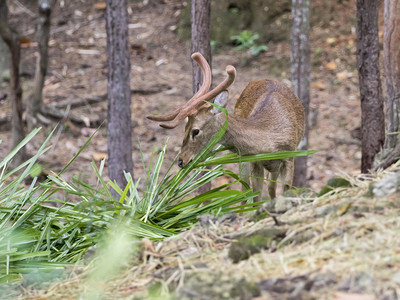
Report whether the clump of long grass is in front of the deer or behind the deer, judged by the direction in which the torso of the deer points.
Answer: in front

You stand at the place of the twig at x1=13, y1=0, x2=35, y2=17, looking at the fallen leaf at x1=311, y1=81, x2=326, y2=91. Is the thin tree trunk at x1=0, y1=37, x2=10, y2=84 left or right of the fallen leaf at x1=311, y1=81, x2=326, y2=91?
right

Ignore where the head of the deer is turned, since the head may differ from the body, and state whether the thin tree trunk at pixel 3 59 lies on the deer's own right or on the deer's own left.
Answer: on the deer's own right

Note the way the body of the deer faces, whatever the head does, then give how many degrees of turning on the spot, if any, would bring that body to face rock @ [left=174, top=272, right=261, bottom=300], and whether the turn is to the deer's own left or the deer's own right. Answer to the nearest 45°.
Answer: approximately 45° to the deer's own left

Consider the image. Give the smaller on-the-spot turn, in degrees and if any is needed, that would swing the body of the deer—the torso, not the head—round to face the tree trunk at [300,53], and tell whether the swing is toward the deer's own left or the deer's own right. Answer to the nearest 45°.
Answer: approximately 135° to the deer's own right

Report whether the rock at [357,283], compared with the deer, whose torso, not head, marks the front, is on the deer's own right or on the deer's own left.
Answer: on the deer's own left

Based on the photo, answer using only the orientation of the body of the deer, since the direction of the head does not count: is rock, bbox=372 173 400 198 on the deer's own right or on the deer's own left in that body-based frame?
on the deer's own left

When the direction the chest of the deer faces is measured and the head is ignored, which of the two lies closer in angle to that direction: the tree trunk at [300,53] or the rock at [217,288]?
the rock

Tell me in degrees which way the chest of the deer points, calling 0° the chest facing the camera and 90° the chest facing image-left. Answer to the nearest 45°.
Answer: approximately 45°

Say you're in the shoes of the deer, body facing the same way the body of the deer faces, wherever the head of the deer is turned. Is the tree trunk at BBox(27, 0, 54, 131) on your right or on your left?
on your right
